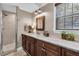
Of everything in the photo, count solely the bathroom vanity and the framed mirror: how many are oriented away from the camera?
0

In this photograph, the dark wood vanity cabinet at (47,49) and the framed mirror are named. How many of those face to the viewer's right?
0
